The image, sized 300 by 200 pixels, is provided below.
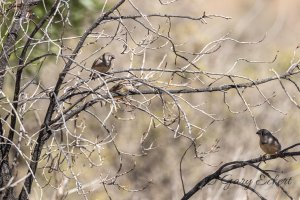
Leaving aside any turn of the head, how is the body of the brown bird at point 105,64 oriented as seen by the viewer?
to the viewer's right

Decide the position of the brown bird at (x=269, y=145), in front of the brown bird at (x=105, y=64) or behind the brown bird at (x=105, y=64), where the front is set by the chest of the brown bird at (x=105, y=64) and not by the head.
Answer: in front

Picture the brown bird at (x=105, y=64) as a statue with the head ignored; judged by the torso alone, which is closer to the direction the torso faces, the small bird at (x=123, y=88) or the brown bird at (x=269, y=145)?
the brown bird
